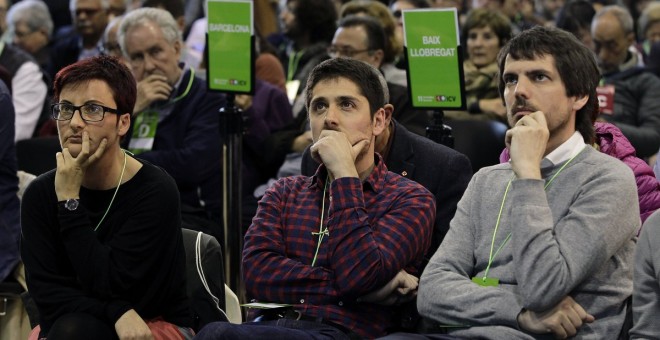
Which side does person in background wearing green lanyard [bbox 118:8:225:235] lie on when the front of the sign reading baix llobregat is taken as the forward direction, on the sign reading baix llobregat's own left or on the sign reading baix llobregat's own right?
on the sign reading baix llobregat's own right

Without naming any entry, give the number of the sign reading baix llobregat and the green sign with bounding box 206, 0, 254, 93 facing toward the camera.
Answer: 2

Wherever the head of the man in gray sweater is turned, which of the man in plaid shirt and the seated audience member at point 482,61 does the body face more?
the man in plaid shirt

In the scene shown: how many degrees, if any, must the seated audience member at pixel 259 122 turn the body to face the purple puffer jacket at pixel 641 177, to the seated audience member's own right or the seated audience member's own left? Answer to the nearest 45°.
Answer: approximately 90° to the seated audience member's own left

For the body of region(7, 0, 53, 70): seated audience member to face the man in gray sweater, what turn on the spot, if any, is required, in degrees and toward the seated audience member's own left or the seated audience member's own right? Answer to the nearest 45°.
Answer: approximately 45° to the seated audience member's own left

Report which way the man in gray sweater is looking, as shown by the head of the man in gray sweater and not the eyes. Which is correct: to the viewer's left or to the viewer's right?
to the viewer's left

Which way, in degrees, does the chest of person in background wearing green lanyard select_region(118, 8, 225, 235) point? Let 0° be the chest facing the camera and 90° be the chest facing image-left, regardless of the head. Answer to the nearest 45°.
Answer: approximately 45°
